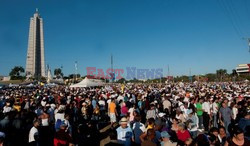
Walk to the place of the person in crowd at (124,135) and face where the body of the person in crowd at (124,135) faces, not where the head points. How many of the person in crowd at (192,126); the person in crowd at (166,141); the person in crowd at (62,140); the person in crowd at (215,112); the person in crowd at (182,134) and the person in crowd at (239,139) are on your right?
1

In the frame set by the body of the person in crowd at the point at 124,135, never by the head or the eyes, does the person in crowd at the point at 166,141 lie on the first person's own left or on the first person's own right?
on the first person's own left

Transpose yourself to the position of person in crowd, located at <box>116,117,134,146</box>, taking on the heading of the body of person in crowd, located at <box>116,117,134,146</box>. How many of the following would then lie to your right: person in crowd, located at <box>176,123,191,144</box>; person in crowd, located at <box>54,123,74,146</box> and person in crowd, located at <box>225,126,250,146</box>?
1

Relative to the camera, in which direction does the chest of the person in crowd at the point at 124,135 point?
toward the camera

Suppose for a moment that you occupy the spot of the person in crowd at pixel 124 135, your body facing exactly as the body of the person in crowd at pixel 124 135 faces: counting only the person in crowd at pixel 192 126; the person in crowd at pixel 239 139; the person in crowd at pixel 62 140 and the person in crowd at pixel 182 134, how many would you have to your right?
1

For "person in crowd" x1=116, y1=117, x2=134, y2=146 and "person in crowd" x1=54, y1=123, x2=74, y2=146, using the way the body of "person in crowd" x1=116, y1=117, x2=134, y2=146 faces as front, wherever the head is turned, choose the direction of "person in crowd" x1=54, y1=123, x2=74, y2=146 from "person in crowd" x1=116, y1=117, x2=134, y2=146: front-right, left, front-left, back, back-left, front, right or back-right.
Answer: right

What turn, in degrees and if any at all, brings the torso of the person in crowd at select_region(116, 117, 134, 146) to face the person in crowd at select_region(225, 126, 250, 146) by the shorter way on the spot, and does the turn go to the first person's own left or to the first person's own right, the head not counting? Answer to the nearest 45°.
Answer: approximately 45° to the first person's own left

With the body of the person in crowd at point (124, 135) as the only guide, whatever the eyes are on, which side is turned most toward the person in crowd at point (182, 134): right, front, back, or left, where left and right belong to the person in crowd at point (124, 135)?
left

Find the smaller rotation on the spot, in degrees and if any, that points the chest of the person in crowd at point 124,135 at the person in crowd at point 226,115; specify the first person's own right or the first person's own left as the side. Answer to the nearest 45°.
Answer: approximately 135° to the first person's own left

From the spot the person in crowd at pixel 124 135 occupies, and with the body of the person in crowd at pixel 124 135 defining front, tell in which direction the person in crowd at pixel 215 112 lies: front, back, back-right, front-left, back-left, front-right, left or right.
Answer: back-left

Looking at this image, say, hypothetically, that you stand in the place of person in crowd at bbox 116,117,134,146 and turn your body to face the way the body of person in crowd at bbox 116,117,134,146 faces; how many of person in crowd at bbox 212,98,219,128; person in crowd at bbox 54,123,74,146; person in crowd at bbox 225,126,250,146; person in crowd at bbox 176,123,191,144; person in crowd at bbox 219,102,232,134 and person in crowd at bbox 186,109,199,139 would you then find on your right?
1

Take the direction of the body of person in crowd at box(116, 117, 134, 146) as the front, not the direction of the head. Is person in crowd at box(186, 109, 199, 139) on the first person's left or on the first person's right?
on the first person's left
